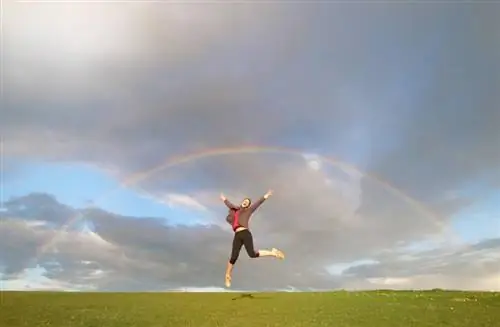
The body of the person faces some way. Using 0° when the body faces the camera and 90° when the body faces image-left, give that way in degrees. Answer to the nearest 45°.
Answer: approximately 45°
